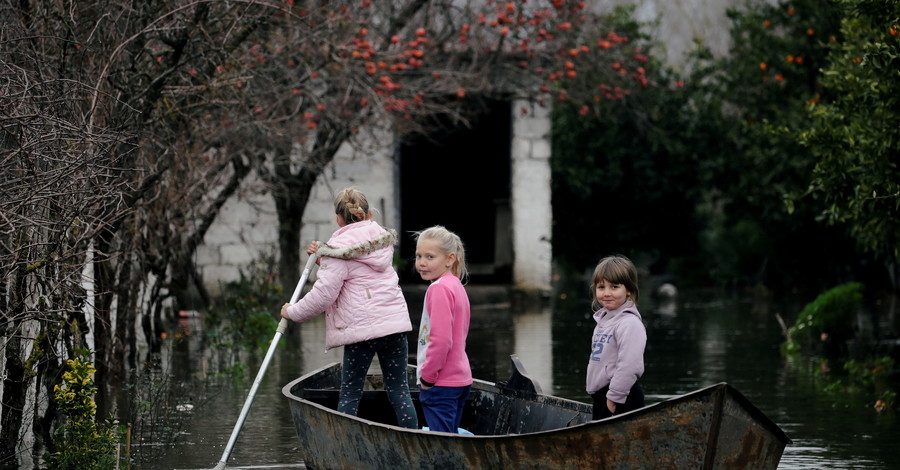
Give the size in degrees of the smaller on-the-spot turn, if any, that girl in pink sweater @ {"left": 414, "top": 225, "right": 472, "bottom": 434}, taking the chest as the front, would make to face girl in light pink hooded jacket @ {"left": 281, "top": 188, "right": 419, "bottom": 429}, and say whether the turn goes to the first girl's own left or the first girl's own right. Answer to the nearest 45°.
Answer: approximately 45° to the first girl's own right

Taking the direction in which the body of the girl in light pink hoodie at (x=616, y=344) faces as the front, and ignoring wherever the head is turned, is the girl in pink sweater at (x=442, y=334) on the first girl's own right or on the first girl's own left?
on the first girl's own right

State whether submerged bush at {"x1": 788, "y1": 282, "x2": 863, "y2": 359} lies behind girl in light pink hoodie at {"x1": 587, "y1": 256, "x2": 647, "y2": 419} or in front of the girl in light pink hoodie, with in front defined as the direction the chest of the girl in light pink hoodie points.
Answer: behind
